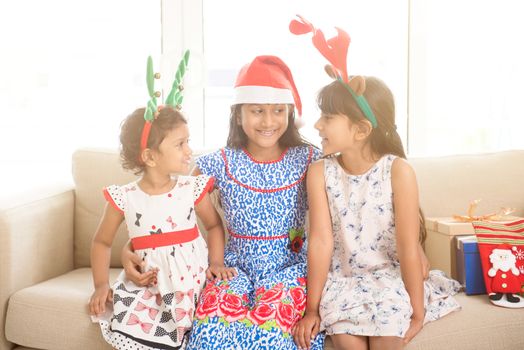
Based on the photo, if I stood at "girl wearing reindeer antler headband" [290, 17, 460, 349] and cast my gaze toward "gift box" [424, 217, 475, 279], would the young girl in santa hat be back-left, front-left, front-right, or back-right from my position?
back-left

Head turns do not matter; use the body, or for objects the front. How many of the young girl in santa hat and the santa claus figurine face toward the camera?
2

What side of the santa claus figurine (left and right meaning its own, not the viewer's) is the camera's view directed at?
front

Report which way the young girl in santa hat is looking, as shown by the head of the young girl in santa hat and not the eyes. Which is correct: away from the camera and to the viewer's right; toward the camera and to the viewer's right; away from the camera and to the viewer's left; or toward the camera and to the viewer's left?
toward the camera and to the viewer's right

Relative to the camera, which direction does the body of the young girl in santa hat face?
toward the camera

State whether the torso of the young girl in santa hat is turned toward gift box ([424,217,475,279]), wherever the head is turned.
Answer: no

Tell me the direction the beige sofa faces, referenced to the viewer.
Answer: facing the viewer

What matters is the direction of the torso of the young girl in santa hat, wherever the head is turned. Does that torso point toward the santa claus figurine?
no

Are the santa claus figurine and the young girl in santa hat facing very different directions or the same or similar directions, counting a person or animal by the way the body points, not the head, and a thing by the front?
same or similar directions
